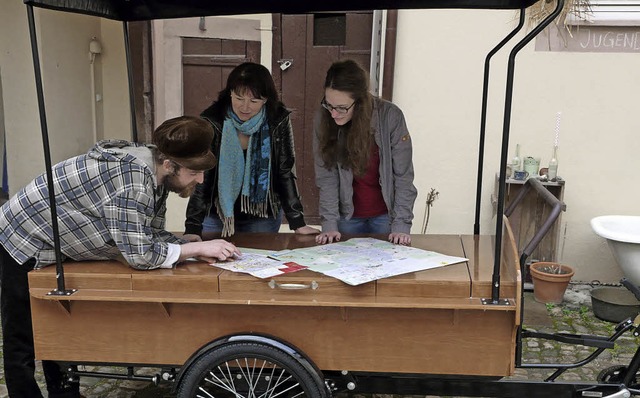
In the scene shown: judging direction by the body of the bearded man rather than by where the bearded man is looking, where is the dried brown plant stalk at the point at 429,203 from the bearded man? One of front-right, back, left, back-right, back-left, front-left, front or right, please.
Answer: front-left

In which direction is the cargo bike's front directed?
to the viewer's left

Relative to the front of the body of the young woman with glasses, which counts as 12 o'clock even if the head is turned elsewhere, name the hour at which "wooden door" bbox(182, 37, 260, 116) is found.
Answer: The wooden door is roughly at 5 o'clock from the young woman with glasses.

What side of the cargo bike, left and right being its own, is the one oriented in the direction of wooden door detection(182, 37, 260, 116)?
right

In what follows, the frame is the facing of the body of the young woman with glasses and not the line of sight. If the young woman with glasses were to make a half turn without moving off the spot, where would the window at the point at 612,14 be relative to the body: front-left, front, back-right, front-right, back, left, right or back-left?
front-right

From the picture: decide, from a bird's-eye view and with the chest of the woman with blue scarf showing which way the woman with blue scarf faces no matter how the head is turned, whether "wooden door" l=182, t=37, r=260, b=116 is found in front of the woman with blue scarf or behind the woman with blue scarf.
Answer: behind

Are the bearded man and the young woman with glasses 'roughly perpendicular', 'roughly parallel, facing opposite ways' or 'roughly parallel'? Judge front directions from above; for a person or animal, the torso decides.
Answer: roughly perpendicular

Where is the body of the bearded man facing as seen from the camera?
to the viewer's right

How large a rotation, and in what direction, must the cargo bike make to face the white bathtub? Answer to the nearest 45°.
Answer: approximately 135° to its right

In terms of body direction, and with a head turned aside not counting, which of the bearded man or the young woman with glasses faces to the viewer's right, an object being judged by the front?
the bearded man

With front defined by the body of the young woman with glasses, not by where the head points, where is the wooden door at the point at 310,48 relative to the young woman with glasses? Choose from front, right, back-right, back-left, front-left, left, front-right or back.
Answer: back

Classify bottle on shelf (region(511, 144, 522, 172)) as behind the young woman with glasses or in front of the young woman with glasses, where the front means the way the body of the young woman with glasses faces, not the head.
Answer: behind

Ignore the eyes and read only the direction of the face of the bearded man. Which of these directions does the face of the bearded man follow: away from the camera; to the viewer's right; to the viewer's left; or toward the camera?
to the viewer's right

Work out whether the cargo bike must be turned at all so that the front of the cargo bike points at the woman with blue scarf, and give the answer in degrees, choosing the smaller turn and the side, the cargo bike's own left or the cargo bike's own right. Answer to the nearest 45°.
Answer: approximately 90° to the cargo bike's own right

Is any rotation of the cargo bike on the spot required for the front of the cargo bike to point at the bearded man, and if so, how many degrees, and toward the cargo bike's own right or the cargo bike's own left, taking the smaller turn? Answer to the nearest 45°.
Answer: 0° — it already faces them

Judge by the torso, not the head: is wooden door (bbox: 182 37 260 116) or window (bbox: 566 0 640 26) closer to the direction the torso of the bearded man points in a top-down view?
the window

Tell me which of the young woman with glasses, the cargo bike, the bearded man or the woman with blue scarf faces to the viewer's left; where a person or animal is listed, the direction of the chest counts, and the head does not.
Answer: the cargo bike

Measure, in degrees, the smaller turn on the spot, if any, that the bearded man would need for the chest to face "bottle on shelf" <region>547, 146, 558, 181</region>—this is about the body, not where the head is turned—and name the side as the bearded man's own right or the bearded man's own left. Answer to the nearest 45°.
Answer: approximately 45° to the bearded man's own left

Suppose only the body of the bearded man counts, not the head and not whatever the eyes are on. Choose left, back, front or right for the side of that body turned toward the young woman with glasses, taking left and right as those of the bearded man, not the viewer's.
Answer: front
